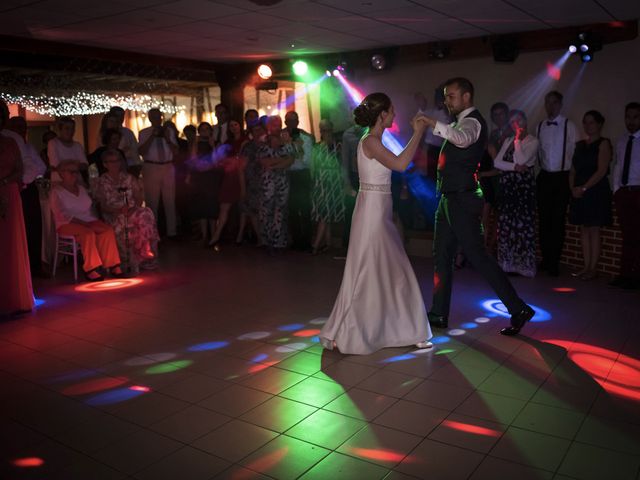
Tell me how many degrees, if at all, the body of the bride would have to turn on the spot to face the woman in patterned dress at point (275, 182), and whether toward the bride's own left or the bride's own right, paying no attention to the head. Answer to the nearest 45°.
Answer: approximately 90° to the bride's own left

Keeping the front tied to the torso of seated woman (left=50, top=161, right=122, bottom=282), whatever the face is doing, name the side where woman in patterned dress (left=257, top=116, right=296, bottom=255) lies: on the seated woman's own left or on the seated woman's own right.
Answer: on the seated woman's own left

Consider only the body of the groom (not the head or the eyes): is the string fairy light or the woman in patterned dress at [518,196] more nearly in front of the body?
the string fairy light

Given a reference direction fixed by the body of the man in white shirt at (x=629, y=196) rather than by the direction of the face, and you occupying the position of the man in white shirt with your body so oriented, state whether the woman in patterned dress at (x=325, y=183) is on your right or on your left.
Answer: on your right

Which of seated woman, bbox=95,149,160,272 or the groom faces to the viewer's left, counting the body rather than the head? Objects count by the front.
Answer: the groom

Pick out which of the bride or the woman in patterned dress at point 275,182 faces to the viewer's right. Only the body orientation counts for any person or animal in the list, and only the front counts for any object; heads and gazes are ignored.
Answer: the bride

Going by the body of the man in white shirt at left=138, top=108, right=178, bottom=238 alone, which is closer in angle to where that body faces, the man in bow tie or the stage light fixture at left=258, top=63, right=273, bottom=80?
the man in bow tie

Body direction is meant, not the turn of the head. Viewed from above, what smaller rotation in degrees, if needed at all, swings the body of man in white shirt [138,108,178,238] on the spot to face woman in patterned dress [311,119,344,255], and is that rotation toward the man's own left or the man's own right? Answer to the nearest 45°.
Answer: approximately 45° to the man's own left

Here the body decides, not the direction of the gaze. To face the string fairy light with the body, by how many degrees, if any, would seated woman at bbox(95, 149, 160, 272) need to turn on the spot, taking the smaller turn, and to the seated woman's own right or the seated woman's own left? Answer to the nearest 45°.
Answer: approximately 135° to the seated woman's own left

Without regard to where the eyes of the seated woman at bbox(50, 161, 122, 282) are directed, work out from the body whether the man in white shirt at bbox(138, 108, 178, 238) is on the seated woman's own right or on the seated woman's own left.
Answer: on the seated woman's own left

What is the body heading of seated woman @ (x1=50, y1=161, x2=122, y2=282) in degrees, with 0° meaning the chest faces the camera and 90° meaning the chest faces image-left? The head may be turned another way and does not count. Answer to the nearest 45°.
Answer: approximately 315°

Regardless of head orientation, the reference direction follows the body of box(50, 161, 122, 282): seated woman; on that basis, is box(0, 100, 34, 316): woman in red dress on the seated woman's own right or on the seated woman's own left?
on the seated woman's own right
